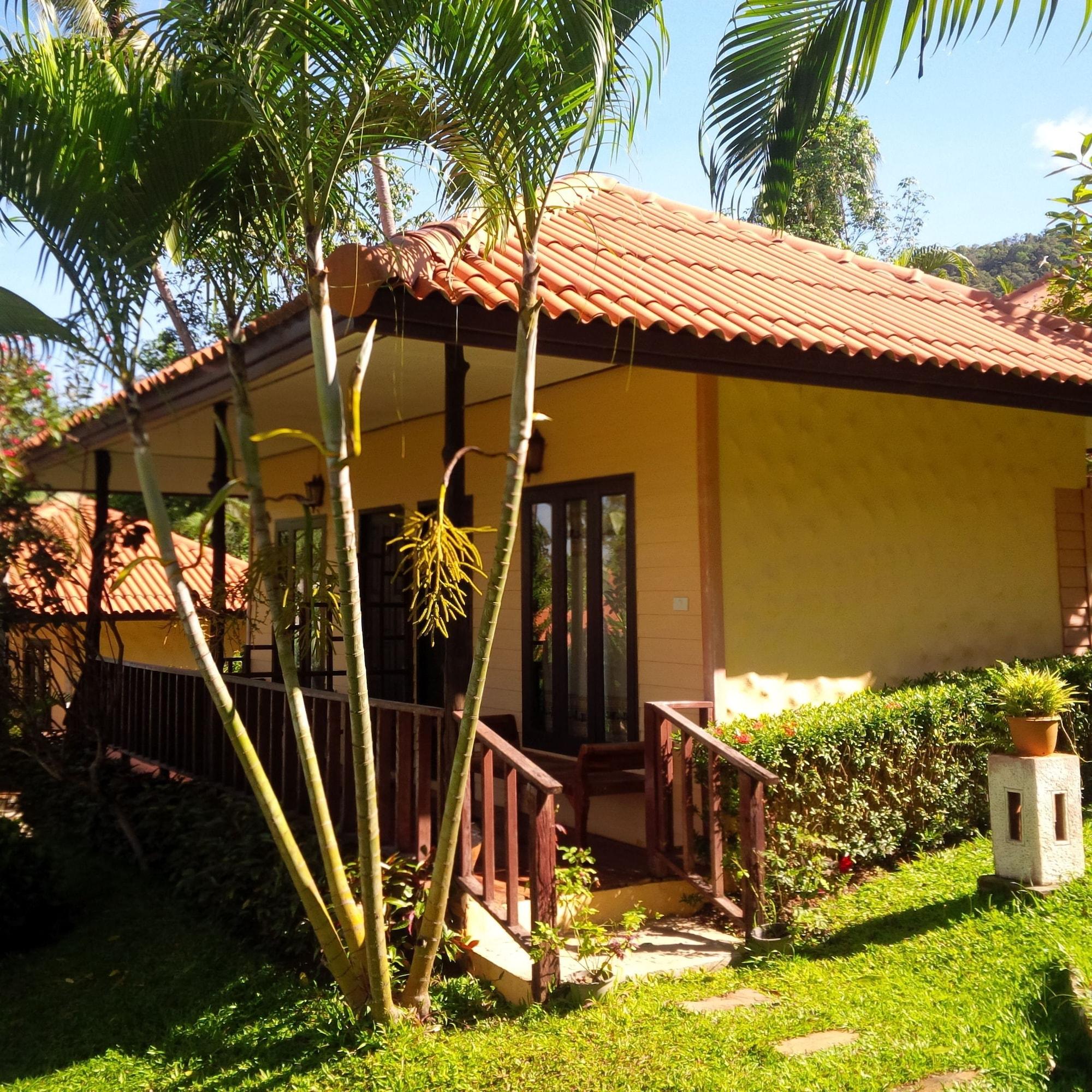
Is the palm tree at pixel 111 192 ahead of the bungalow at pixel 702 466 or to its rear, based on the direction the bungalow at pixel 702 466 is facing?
ahead

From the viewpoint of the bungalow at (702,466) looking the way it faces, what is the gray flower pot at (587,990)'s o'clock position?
The gray flower pot is roughly at 11 o'clock from the bungalow.

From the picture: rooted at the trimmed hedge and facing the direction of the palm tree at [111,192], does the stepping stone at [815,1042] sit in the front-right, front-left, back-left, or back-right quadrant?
front-left

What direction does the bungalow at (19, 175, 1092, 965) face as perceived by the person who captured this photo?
facing the viewer and to the left of the viewer

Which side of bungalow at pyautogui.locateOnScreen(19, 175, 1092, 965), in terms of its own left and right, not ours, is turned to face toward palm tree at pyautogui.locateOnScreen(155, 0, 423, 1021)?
front

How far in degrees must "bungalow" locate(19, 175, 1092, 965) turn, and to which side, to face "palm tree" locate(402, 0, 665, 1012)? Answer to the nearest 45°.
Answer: approximately 45° to its left

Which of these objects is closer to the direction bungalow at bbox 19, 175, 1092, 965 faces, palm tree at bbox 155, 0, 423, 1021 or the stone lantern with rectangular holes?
the palm tree

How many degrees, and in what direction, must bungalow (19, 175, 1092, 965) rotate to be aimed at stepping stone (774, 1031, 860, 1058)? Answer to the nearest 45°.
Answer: approximately 45° to its left
